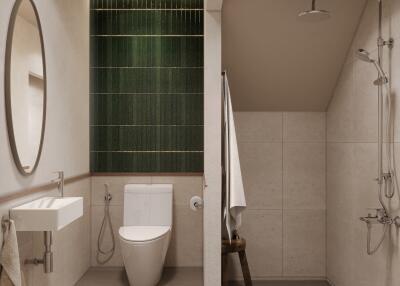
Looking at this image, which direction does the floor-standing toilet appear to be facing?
toward the camera

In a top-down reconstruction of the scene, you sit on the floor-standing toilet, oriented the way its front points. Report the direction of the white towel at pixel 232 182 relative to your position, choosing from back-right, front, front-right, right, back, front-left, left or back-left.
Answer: front-left

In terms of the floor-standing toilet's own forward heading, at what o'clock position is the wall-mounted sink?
The wall-mounted sink is roughly at 1 o'clock from the floor-standing toilet.

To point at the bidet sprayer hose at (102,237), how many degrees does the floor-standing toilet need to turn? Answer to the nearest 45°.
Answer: approximately 135° to its right

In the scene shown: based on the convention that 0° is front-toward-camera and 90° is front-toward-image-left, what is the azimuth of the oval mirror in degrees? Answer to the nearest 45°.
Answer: approximately 315°

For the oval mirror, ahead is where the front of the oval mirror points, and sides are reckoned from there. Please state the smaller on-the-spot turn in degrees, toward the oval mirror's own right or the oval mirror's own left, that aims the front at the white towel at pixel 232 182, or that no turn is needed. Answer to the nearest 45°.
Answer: approximately 45° to the oval mirror's own left

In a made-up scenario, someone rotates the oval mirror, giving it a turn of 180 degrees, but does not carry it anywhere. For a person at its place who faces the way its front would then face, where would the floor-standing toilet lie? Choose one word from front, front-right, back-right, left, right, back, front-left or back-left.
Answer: right
